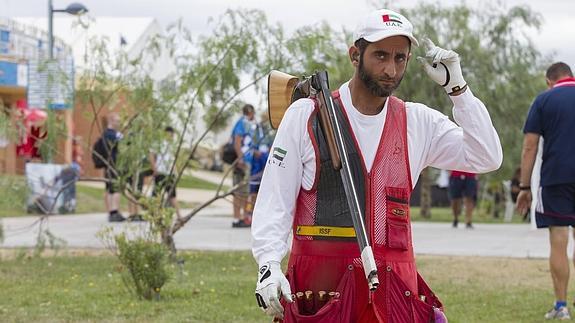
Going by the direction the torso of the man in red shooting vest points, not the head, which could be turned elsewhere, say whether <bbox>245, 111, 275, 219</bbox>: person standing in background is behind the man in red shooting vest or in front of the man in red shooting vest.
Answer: behind

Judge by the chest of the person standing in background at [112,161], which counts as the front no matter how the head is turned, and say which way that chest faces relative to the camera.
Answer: to the viewer's right

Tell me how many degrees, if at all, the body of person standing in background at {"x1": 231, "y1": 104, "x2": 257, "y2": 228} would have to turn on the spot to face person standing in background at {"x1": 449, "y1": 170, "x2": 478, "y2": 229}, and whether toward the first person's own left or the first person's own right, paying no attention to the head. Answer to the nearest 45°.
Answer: approximately 45° to the first person's own left

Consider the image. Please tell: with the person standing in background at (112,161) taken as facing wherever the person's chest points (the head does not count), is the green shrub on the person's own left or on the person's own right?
on the person's own right

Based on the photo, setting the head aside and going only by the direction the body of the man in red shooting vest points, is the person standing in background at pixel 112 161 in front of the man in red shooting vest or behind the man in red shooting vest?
behind
